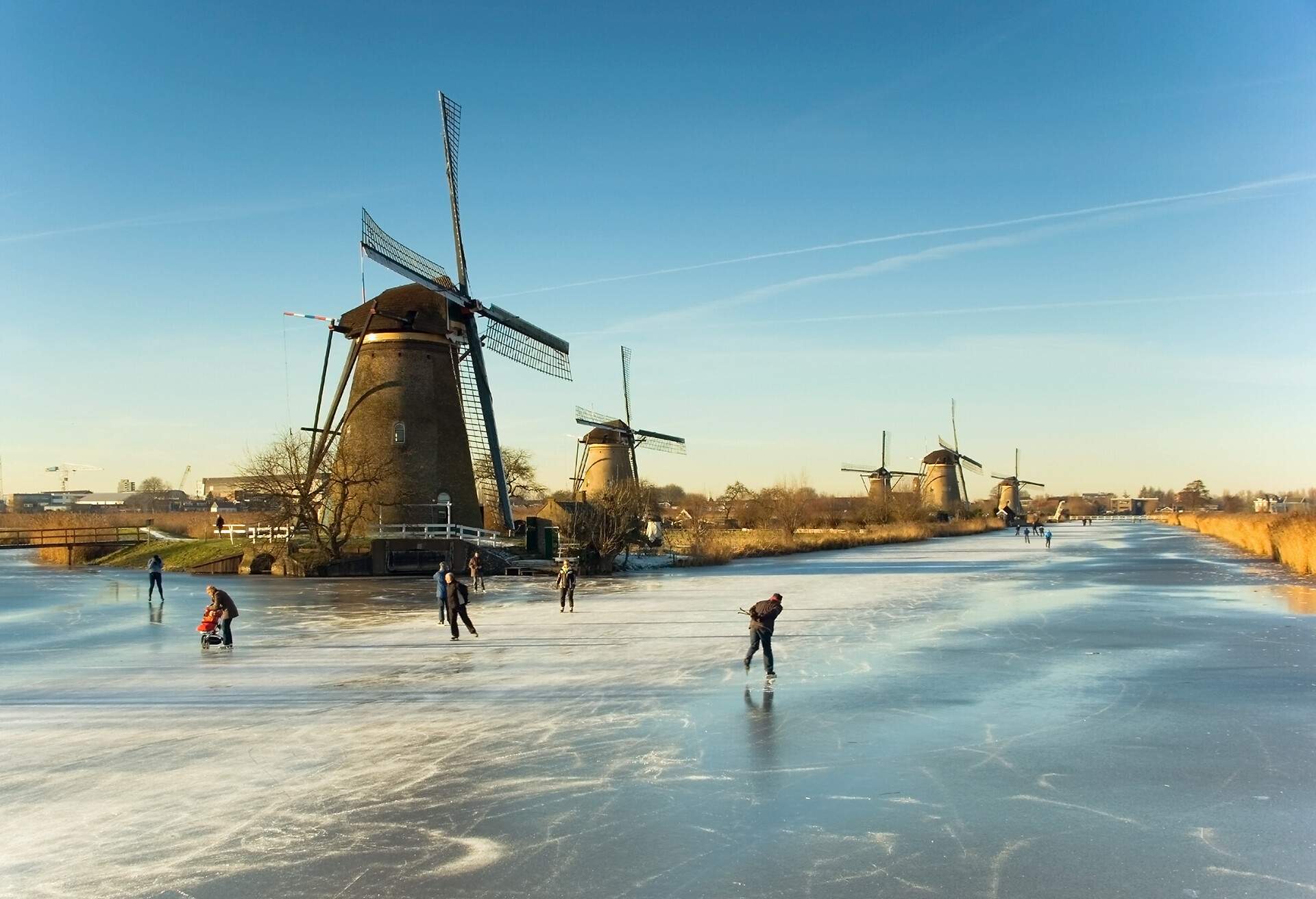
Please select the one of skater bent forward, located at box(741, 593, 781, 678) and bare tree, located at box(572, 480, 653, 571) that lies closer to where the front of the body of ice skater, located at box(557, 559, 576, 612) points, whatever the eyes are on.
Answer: the skater bent forward

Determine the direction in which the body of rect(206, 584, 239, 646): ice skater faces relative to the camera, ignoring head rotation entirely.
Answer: to the viewer's left

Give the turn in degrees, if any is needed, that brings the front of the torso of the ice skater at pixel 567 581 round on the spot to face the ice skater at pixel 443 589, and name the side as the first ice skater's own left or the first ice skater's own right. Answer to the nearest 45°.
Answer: approximately 45° to the first ice skater's own right

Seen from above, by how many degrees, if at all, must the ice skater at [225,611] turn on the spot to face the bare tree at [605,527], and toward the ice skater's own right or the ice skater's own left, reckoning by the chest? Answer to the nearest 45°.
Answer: approximately 135° to the ice skater's own right

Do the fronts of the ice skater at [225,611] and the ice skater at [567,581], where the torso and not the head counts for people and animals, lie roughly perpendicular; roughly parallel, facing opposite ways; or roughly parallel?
roughly perpendicular

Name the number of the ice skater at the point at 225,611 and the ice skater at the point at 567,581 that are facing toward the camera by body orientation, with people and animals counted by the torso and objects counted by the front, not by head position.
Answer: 1

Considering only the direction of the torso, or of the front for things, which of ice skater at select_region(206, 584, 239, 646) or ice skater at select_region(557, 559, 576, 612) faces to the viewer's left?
ice skater at select_region(206, 584, 239, 646)

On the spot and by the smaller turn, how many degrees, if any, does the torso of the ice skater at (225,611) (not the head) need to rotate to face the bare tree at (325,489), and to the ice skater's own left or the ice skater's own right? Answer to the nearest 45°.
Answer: approximately 90° to the ice skater's own right

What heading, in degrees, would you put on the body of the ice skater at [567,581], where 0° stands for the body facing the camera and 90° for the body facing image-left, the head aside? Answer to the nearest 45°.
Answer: approximately 0°
